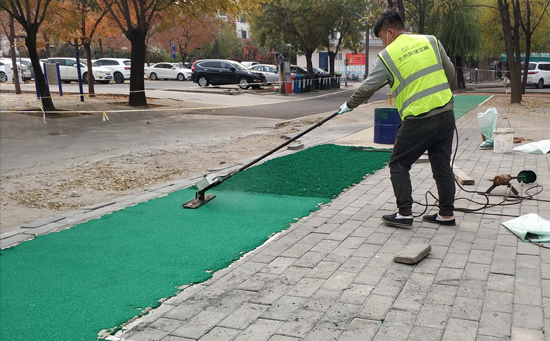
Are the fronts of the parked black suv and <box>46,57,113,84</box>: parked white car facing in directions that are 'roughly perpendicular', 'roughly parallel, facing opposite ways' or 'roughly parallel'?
roughly parallel

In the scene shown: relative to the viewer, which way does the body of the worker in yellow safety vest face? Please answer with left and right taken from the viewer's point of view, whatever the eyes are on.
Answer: facing away from the viewer and to the left of the viewer

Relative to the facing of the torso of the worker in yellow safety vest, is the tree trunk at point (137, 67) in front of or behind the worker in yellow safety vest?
in front

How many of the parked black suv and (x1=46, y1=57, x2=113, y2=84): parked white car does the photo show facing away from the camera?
0

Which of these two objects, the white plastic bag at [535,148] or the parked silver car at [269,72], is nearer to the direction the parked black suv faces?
the white plastic bag

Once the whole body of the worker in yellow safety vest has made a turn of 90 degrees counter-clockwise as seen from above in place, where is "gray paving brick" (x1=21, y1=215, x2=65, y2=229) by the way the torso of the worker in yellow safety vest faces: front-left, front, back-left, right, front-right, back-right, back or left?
front-right
